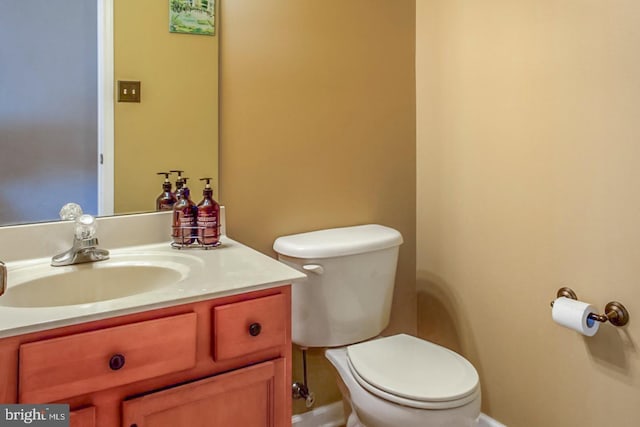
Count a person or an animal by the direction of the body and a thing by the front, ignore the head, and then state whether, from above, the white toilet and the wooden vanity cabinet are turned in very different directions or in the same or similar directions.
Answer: same or similar directions

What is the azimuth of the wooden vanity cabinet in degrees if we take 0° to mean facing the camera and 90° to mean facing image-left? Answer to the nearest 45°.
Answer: approximately 315°

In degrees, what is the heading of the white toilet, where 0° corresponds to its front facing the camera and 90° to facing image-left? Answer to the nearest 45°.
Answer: approximately 315°

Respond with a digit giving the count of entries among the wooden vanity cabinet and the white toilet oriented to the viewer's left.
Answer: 0
